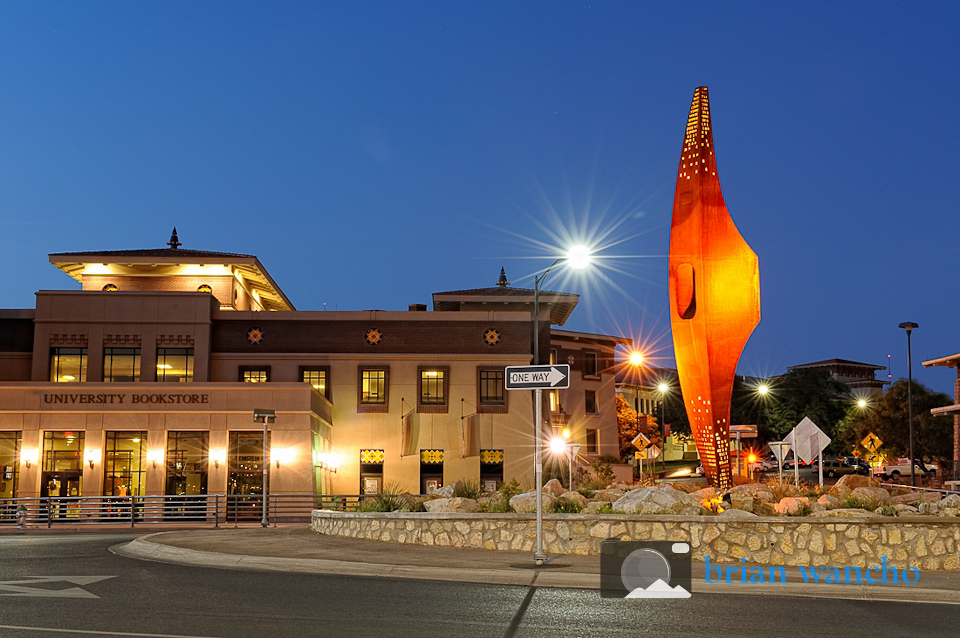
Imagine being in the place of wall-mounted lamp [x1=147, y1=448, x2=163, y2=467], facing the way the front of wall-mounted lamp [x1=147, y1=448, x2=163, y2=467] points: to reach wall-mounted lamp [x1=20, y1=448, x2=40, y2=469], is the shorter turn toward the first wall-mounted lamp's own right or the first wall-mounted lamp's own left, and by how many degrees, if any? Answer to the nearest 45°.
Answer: approximately 90° to the first wall-mounted lamp's own right

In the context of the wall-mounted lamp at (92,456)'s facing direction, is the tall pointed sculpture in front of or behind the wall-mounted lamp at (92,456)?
in front

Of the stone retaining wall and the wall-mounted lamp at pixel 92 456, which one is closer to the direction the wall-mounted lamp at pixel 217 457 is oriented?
the stone retaining wall

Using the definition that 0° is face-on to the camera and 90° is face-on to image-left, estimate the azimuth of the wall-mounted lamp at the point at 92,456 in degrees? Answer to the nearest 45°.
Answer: approximately 0°

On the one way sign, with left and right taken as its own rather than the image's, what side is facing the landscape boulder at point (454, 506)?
back

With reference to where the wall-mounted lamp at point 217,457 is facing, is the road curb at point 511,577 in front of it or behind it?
in front
